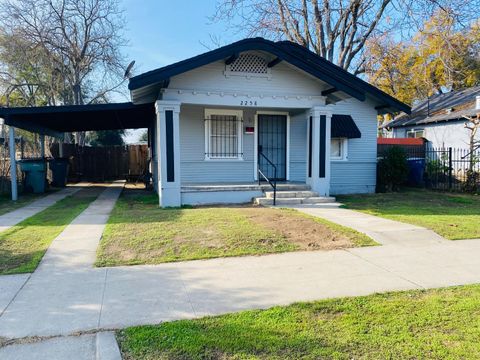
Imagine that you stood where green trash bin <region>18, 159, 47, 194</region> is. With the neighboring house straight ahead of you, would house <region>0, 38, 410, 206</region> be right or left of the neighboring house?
right

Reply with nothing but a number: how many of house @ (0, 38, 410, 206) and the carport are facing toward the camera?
2

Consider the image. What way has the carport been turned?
toward the camera

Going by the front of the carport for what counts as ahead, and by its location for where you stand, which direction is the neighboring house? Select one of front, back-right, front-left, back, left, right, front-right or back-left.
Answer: left

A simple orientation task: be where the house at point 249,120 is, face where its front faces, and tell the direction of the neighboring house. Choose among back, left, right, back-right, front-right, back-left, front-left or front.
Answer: back-left

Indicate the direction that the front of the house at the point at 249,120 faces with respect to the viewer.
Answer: facing the viewer

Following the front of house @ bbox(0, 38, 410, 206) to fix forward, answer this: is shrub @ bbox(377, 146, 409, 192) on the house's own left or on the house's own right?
on the house's own left

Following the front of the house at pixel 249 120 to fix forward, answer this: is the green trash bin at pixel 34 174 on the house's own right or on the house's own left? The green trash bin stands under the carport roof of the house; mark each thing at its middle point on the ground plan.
on the house's own right

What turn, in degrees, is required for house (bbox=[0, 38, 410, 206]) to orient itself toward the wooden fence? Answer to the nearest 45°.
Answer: approximately 135° to its right
